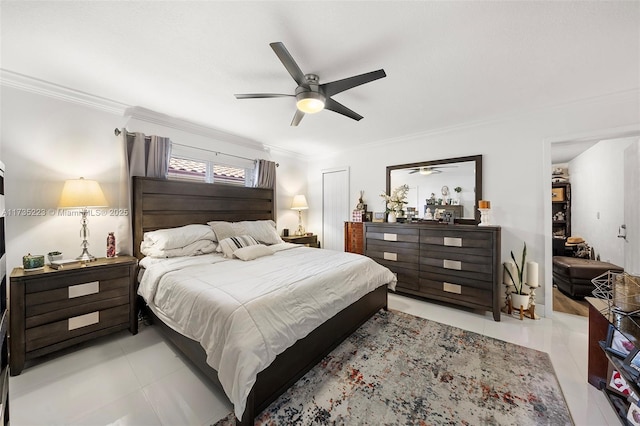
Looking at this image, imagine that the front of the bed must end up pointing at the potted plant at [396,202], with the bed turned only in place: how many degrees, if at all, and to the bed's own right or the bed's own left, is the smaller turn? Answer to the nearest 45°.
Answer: approximately 45° to the bed's own left

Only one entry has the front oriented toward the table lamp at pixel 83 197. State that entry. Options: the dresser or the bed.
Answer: the dresser

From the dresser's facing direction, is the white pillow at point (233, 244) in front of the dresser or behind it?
in front

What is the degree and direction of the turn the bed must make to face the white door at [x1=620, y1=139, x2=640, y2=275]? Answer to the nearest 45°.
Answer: approximately 45° to its left

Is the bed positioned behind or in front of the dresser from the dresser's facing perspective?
in front

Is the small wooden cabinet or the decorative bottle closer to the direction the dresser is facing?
the decorative bottle

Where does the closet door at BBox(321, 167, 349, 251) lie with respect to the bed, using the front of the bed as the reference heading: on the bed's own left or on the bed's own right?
on the bed's own left

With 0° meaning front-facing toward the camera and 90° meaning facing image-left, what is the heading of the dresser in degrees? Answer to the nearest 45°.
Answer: approximately 45°

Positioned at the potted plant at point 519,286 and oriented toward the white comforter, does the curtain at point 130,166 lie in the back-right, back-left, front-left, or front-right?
front-right

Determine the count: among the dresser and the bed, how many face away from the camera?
0

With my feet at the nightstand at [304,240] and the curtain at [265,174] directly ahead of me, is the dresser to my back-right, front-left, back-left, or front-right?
back-left
